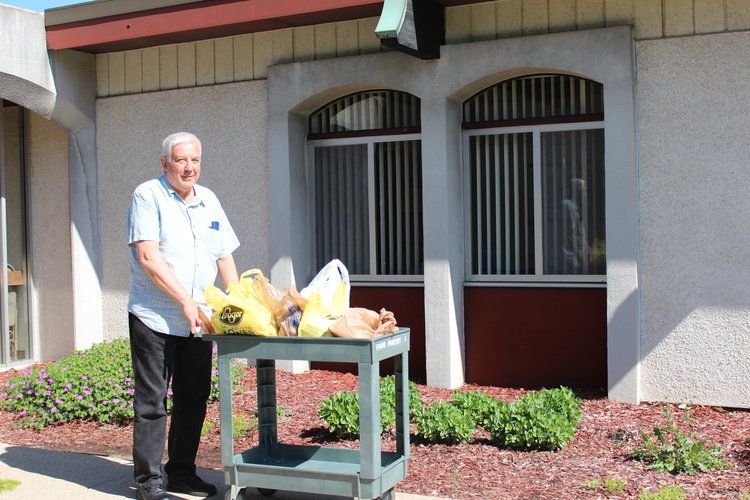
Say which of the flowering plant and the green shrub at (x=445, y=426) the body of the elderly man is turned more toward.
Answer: the green shrub

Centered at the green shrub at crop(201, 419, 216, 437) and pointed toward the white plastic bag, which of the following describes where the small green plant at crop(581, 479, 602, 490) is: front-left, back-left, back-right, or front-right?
front-left

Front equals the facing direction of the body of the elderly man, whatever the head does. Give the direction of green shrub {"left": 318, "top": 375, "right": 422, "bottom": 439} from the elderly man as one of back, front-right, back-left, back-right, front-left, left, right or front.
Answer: left

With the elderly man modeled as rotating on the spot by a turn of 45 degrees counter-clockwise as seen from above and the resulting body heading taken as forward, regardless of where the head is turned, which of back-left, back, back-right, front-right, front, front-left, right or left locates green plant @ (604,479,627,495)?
front

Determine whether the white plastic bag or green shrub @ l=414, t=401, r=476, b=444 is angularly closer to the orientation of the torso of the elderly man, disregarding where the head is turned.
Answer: the white plastic bag

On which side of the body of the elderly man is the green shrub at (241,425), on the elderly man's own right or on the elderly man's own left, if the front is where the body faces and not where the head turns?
on the elderly man's own left

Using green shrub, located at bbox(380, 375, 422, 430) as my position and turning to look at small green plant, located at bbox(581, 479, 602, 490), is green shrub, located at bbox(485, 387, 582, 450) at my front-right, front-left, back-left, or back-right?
front-left

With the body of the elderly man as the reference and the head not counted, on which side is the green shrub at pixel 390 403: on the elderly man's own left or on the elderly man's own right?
on the elderly man's own left

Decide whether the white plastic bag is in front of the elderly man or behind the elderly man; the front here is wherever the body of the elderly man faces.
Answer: in front

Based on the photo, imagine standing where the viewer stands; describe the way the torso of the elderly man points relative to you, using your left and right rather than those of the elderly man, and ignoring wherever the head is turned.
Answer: facing the viewer and to the right of the viewer

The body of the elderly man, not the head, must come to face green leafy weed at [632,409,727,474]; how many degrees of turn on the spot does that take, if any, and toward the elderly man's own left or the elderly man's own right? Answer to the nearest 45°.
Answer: approximately 45° to the elderly man's own left

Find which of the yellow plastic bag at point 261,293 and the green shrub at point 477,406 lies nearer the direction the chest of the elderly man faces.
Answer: the yellow plastic bag

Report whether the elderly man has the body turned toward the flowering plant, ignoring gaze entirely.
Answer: no

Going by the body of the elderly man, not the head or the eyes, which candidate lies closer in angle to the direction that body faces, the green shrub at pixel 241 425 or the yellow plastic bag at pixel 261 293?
the yellow plastic bag
